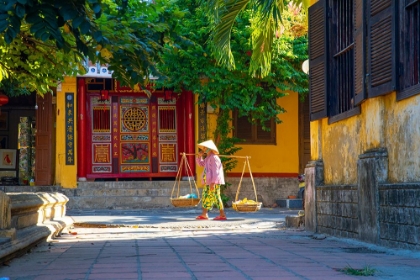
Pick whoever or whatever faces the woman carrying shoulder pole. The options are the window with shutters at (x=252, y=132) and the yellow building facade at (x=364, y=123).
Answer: the window with shutters

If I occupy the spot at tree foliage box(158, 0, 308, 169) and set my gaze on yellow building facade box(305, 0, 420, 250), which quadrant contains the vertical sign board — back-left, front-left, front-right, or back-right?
back-right

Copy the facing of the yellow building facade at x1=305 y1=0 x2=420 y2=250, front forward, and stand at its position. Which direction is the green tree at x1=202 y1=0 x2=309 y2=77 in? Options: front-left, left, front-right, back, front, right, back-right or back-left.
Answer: right

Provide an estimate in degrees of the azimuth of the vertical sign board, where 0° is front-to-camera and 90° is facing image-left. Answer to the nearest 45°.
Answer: approximately 0°

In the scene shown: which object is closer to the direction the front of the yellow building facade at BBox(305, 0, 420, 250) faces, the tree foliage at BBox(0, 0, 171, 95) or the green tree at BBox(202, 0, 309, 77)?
the tree foliage

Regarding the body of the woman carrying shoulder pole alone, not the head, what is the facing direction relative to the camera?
to the viewer's left

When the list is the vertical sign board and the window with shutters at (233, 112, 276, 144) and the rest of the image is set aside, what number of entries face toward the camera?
2

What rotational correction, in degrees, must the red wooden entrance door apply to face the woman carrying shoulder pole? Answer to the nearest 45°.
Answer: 0° — it already faces them
